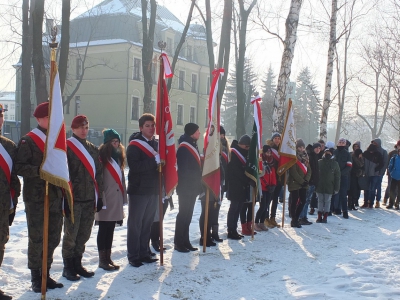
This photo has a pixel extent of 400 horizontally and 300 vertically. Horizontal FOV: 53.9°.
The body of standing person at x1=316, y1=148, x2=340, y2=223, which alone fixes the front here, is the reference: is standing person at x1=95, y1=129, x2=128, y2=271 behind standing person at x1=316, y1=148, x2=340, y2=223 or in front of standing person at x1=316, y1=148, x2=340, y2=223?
in front

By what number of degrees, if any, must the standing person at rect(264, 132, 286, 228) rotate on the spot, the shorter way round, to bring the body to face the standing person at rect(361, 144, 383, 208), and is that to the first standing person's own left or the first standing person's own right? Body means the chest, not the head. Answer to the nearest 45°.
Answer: approximately 90° to the first standing person's own left

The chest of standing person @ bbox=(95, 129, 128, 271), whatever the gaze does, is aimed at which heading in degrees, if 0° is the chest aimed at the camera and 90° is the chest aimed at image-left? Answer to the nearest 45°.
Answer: approximately 315°

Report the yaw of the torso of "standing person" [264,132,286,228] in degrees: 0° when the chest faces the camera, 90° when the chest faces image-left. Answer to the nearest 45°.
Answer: approximately 315°

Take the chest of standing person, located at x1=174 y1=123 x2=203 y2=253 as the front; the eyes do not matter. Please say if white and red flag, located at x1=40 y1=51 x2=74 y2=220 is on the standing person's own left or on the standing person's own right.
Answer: on the standing person's own right

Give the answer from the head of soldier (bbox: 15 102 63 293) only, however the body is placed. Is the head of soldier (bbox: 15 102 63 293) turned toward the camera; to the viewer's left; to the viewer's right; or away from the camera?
to the viewer's right
